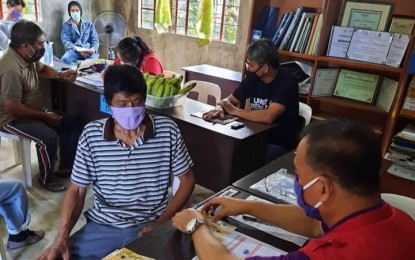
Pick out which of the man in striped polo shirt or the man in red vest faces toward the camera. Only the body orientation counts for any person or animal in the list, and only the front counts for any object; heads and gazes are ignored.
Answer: the man in striped polo shirt

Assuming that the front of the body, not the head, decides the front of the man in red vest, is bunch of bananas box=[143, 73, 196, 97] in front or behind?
in front

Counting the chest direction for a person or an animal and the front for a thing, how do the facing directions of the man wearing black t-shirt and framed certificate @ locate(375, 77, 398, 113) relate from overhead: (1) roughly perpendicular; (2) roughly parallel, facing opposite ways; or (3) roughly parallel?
roughly parallel

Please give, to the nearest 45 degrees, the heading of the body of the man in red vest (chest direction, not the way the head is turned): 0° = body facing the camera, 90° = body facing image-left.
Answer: approximately 135°

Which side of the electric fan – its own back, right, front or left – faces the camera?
front

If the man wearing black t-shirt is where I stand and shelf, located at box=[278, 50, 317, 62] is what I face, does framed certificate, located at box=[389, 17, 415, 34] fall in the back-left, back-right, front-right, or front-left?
front-right

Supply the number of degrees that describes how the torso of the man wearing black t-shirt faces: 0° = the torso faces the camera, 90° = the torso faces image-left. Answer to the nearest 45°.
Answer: approximately 45°

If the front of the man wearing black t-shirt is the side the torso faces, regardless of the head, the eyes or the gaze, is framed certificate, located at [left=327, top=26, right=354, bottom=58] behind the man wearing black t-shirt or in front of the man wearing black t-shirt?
behind

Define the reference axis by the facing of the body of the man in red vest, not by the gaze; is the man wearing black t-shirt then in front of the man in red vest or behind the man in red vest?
in front

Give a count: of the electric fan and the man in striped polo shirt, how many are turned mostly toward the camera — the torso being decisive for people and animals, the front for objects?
2

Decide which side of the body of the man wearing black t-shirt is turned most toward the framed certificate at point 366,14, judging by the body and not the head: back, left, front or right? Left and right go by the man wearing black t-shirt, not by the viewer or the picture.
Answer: back

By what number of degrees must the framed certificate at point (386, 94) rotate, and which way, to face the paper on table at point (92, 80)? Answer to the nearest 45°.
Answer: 0° — it already faces it

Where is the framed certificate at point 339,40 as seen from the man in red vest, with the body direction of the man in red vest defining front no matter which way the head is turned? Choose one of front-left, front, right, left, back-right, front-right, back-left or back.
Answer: front-right

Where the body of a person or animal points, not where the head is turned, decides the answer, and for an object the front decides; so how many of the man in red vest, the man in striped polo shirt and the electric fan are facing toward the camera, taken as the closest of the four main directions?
2

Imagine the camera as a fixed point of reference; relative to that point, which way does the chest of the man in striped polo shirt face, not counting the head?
toward the camera

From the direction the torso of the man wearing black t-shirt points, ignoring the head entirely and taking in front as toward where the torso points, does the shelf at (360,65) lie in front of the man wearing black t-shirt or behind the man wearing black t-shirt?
behind

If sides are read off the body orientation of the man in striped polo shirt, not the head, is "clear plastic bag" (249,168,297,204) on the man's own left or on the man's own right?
on the man's own left

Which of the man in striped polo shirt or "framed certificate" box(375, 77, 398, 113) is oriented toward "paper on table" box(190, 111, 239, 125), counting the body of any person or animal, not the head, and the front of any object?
the framed certificate

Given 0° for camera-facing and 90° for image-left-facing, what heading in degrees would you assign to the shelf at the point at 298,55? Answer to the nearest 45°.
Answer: approximately 45°
